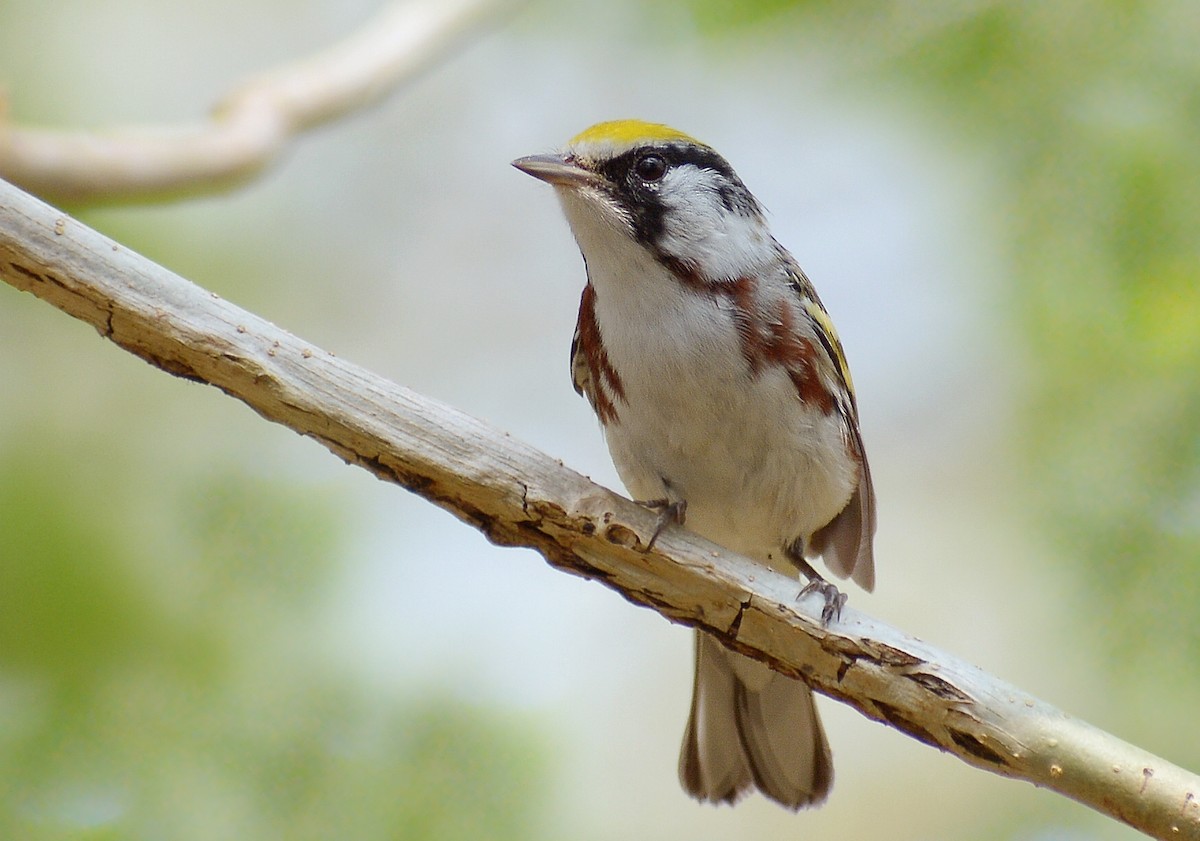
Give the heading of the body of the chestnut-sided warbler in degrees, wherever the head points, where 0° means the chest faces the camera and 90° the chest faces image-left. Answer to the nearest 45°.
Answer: approximately 45°

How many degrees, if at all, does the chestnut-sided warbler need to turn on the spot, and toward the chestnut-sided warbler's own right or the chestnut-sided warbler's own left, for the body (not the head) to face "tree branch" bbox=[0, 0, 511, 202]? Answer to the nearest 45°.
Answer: approximately 90° to the chestnut-sided warbler's own right
